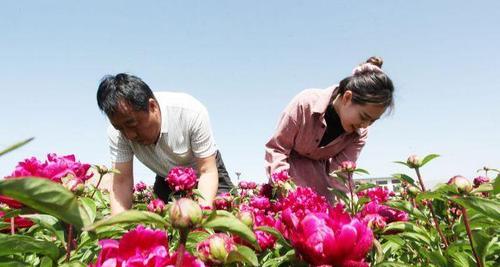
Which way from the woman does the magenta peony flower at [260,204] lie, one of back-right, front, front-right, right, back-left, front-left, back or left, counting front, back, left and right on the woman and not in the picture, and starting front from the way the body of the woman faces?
front-right

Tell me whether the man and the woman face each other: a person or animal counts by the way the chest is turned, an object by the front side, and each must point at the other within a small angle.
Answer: no

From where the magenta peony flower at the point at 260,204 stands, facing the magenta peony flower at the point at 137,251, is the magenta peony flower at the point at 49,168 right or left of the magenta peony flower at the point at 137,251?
right

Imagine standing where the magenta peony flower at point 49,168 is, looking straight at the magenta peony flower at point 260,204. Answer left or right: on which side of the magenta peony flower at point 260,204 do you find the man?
left

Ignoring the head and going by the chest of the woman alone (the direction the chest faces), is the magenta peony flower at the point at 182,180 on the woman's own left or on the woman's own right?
on the woman's own right

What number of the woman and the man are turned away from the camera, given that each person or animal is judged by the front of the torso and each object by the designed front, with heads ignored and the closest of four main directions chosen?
0

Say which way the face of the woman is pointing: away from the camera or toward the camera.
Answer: toward the camera

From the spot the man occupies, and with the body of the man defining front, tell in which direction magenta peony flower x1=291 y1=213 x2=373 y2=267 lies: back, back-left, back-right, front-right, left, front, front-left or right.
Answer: front-left

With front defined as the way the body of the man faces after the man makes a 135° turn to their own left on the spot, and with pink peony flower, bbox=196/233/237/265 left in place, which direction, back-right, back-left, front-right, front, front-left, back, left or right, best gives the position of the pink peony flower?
right

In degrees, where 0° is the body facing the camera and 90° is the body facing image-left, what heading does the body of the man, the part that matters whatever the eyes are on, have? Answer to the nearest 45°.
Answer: approximately 45°

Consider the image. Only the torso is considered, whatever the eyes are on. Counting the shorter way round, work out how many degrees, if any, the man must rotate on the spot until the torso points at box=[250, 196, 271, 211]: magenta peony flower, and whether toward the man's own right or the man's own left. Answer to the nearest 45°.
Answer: approximately 45° to the man's own left
